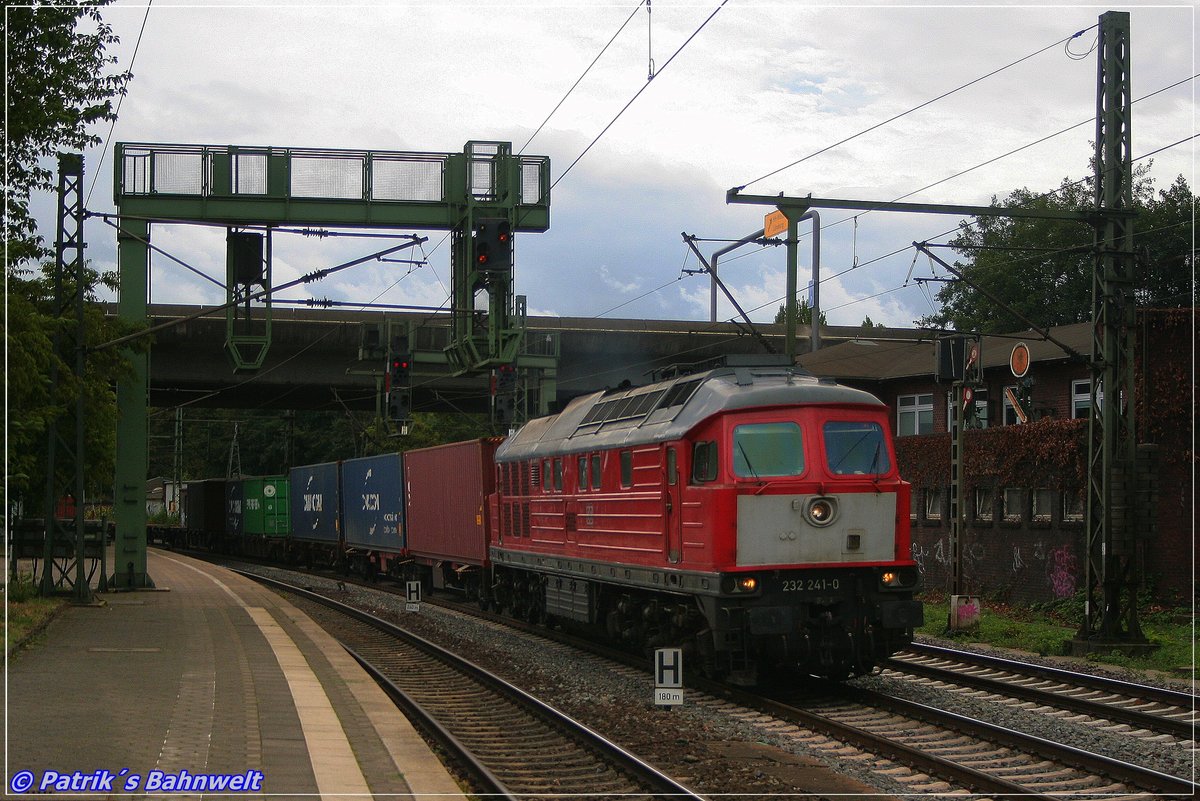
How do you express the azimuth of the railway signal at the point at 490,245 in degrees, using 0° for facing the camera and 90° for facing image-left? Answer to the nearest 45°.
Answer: approximately 0°

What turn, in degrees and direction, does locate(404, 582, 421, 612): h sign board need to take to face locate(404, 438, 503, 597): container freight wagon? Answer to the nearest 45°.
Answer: approximately 180°

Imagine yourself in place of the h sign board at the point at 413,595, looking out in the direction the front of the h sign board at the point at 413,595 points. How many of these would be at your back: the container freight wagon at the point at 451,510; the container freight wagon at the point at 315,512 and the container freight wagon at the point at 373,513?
3
